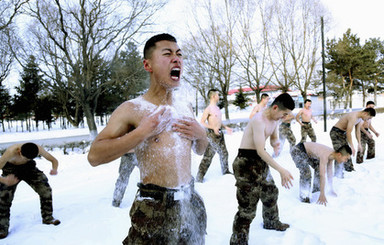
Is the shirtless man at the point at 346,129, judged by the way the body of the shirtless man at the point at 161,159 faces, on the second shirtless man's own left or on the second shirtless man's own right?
on the second shirtless man's own left

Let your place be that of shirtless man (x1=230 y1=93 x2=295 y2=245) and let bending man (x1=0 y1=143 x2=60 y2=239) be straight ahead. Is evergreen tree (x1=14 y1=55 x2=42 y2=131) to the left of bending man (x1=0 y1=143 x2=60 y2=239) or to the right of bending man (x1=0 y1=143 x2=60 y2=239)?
right

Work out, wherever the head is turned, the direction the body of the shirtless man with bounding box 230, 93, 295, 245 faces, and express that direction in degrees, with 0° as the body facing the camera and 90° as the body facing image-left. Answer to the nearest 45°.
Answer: approximately 315°

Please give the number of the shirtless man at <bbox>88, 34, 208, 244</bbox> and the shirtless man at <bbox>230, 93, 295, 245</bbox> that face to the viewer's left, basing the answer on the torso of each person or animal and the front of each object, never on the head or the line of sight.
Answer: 0

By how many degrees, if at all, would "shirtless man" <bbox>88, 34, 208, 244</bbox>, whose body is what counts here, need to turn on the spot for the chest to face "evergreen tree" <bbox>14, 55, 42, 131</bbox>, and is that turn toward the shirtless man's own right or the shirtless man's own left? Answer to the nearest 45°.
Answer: approximately 180°

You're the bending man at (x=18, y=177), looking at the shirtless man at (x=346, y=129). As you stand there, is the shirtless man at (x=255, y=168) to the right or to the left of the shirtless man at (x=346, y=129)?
right
